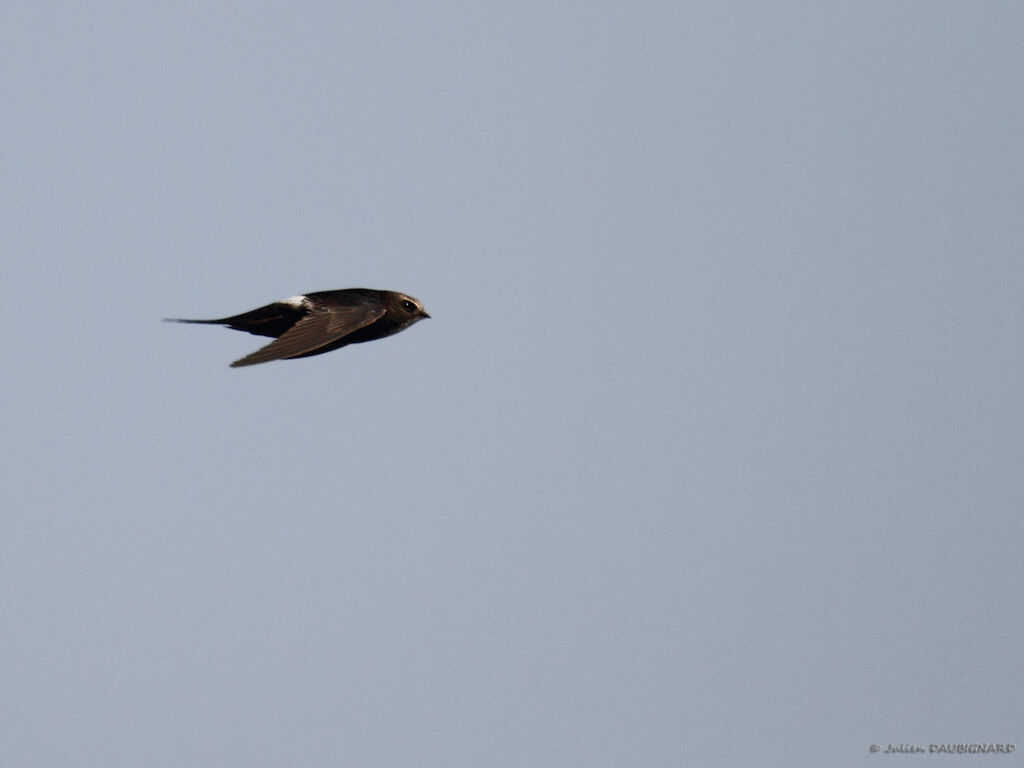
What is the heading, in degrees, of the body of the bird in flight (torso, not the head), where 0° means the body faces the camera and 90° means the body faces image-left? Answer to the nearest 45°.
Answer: approximately 270°
